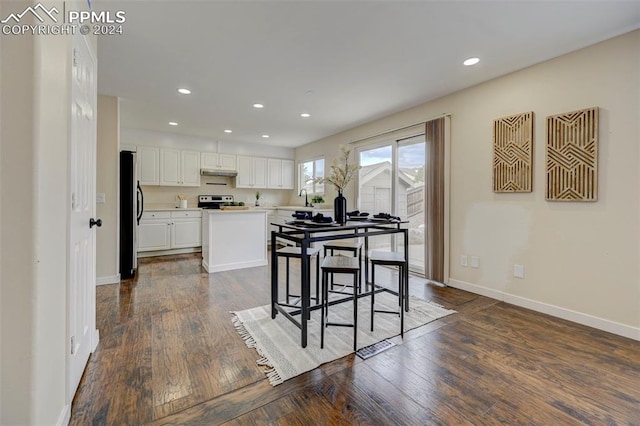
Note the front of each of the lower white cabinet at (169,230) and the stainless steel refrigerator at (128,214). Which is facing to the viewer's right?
the stainless steel refrigerator

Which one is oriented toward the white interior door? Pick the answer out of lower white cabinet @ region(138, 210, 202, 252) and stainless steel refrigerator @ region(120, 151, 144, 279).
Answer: the lower white cabinet

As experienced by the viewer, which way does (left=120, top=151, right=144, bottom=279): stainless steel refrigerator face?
facing to the right of the viewer

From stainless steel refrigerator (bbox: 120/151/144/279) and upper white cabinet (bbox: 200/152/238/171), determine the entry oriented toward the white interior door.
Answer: the upper white cabinet

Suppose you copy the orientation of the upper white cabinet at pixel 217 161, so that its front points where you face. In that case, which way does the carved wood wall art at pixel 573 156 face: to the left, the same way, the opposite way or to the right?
to the right

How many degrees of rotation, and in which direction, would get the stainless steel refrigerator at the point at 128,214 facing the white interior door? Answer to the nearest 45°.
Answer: approximately 90° to its right

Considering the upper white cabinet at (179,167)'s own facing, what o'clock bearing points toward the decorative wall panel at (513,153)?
The decorative wall panel is roughly at 11 o'clock from the upper white cabinet.

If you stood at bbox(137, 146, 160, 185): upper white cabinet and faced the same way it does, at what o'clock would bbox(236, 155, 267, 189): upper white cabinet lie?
bbox(236, 155, 267, 189): upper white cabinet is roughly at 9 o'clock from bbox(137, 146, 160, 185): upper white cabinet.
